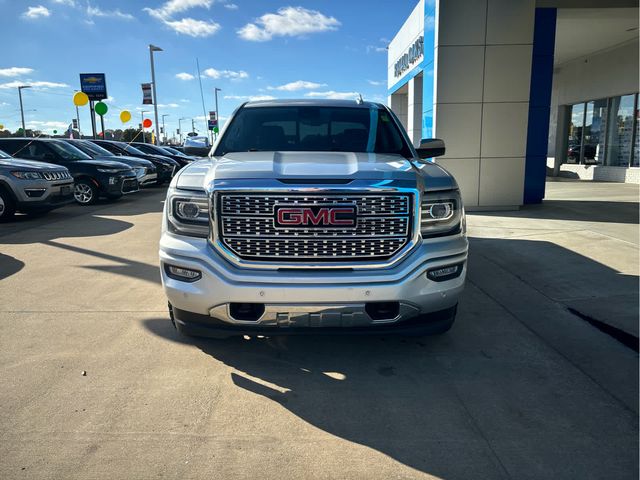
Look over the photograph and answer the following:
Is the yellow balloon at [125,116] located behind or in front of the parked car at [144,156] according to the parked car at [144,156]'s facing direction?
behind

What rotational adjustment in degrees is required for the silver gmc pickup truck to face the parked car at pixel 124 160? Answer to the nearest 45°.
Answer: approximately 135° to its right

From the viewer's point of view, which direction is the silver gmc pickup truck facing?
toward the camera

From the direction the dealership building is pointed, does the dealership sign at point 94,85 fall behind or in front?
in front

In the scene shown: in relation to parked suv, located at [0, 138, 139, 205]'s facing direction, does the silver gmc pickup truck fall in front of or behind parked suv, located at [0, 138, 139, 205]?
in front

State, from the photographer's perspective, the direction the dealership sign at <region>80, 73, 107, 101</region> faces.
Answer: facing the viewer

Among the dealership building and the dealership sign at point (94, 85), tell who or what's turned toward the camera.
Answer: the dealership sign

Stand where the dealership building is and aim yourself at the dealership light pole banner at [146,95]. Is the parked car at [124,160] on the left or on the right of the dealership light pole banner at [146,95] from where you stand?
left

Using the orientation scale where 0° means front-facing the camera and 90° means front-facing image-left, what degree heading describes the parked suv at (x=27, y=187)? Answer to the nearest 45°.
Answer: approximately 315°

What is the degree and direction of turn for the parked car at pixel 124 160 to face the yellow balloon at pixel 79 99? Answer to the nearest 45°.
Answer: approximately 135° to its left

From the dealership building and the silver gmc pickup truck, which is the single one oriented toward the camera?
the silver gmc pickup truck

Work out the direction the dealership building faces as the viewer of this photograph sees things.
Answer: facing to the left of the viewer

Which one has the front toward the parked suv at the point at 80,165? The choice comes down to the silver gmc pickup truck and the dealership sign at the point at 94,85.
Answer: the dealership sign

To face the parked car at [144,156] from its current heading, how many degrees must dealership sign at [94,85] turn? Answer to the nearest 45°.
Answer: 0° — it already faces it

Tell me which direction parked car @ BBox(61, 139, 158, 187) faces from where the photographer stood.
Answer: facing the viewer and to the right of the viewer
